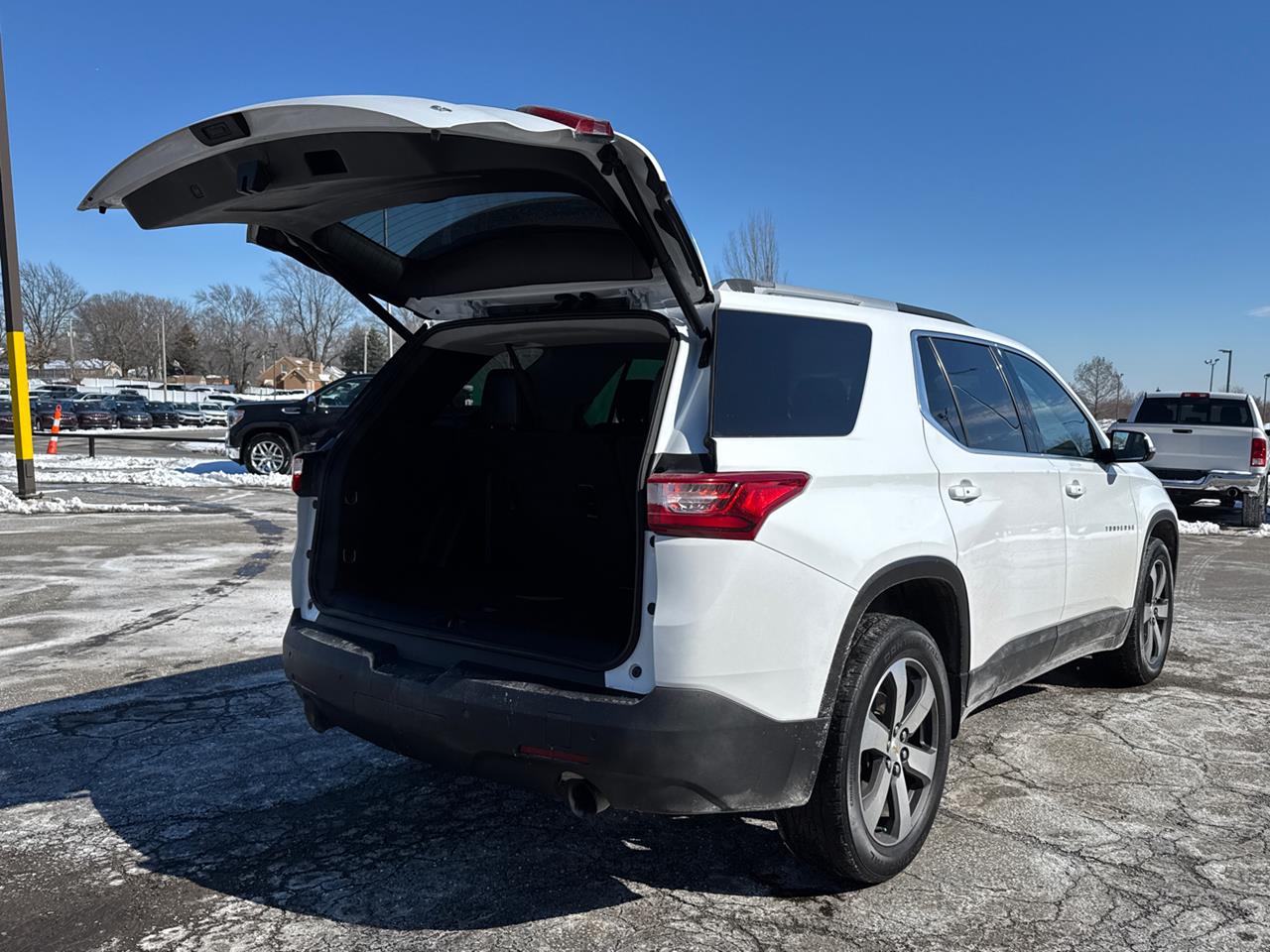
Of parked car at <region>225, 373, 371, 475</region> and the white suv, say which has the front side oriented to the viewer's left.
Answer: the parked car

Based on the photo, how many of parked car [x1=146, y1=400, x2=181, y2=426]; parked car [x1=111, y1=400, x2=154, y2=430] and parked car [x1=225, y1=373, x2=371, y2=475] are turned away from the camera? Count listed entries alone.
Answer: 0

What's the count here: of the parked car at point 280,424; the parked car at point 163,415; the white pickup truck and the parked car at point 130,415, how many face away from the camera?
1

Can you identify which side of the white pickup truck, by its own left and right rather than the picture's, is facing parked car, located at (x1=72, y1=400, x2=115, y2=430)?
left

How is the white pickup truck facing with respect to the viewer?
away from the camera

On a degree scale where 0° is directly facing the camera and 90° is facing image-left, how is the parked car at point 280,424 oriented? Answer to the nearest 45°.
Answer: approximately 90°

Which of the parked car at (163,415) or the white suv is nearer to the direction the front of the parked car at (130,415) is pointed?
the white suv

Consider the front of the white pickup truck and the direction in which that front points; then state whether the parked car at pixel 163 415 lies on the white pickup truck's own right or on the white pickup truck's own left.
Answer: on the white pickup truck's own left

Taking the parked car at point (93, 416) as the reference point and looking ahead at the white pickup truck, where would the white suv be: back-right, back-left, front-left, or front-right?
front-right

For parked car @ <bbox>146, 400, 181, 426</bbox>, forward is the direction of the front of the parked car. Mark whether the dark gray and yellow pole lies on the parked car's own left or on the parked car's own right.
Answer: on the parked car's own right

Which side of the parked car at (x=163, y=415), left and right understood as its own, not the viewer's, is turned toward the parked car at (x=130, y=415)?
right

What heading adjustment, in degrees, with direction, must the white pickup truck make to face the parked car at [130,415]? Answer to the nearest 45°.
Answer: approximately 90° to its left
